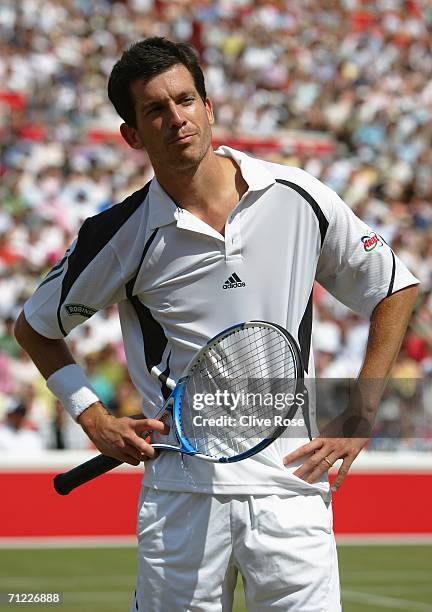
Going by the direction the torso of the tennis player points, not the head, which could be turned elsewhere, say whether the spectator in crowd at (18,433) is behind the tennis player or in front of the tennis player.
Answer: behind

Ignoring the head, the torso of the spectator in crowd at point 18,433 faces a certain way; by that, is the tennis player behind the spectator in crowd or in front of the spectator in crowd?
in front

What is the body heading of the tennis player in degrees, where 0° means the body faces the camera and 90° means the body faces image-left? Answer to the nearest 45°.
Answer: approximately 0°

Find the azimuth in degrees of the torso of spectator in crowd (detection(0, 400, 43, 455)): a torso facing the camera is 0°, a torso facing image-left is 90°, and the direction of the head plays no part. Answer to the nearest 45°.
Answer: approximately 0°

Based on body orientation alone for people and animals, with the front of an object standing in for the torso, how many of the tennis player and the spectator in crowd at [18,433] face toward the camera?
2
